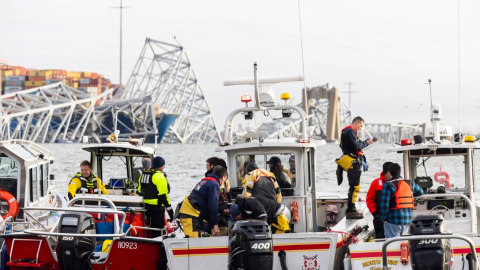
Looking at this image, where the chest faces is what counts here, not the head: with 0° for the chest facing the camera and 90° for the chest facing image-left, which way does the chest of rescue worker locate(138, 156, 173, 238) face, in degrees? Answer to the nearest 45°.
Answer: approximately 225°

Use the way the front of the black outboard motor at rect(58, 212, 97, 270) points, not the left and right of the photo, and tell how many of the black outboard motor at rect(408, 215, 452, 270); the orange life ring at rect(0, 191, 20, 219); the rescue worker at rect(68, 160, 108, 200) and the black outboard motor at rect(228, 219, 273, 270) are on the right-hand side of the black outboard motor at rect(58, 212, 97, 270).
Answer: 2

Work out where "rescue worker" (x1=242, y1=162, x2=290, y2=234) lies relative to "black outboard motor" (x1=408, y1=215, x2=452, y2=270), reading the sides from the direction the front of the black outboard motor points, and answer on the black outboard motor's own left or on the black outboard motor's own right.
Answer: on the black outboard motor's own left

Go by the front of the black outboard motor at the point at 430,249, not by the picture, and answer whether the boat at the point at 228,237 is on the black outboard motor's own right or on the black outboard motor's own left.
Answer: on the black outboard motor's own left

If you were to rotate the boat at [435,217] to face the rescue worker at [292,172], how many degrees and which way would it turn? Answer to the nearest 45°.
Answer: approximately 90° to its left

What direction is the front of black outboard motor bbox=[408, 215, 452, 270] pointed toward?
away from the camera

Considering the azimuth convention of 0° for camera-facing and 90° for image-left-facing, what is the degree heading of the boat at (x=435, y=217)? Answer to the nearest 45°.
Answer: approximately 180°
